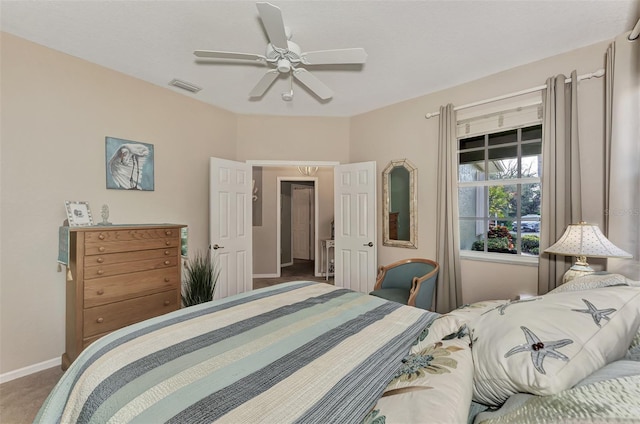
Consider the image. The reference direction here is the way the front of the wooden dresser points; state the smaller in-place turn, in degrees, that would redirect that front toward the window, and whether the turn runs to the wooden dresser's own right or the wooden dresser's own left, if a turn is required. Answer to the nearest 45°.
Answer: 0° — it already faces it

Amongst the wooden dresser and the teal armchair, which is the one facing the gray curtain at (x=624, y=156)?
the wooden dresser

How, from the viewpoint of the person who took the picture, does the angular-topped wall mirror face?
facing the viewer and to the left of the viewer

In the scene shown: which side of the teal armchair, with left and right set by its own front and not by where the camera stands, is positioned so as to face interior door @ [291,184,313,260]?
right

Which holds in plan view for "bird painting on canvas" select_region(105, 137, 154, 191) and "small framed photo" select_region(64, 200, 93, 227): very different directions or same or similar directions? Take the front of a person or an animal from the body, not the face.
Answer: same or similar directions

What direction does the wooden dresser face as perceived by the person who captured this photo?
facing the viewer and to the right of the viewer

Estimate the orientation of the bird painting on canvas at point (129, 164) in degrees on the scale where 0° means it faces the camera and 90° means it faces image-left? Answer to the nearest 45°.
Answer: approximately 315°

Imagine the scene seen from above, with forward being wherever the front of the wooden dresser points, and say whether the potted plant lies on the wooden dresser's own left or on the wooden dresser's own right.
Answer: on the wooden dresser's own left

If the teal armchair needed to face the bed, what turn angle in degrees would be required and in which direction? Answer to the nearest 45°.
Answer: approximately 45° to its left

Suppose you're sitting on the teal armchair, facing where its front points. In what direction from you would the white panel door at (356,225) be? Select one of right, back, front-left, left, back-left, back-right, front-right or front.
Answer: right

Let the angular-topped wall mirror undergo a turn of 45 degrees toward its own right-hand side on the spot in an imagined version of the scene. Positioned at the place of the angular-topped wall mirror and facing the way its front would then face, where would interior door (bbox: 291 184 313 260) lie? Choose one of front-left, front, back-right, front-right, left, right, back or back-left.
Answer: front-right

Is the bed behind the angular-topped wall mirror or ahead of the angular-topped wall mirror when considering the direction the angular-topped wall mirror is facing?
ahead

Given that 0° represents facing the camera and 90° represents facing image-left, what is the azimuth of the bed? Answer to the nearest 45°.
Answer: approximately 135°

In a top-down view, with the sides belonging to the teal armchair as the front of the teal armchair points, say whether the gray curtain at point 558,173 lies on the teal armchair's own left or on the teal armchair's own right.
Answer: on the teal armchair's own left

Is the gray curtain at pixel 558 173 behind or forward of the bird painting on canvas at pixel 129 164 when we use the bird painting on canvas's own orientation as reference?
forward
